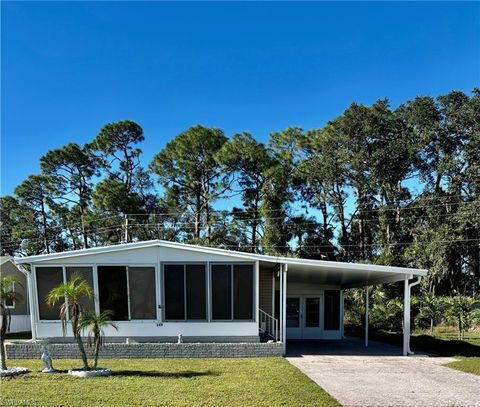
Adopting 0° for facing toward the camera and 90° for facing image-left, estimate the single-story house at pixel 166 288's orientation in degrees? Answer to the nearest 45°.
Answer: approximately 0°

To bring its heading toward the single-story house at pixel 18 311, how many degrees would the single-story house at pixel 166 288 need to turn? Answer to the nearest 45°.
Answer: approximately 135° to its right
